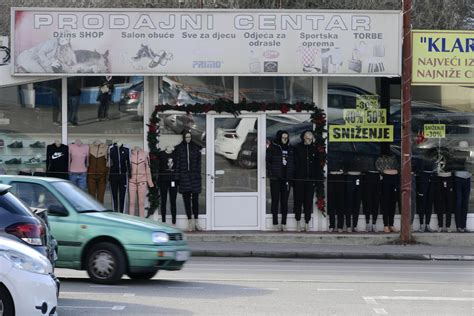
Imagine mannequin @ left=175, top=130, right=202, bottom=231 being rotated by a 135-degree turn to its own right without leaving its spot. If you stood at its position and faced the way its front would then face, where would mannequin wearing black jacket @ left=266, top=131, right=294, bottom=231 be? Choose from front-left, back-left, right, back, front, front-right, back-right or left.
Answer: back-right

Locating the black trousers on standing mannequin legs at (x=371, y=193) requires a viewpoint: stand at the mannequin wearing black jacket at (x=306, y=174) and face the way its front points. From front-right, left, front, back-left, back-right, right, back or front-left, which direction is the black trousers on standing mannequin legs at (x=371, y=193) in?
left

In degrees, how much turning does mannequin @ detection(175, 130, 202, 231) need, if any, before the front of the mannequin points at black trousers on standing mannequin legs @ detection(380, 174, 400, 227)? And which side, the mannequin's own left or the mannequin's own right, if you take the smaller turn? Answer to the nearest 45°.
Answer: approximately 90° to the mannequin's own left

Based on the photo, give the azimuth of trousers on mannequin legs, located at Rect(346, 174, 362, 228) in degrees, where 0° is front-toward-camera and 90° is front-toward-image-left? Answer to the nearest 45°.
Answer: approximately 0°

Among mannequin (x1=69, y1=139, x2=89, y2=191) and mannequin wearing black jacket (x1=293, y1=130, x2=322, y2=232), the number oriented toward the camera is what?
2

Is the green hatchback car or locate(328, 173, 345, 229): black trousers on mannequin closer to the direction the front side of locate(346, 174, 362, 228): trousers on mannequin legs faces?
the green hatchback car

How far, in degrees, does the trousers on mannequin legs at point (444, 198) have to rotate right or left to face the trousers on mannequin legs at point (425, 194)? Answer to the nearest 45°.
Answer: approximately 90° to its right

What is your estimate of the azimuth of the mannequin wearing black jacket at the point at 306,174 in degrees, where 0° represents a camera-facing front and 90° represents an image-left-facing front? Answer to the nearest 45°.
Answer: approximately 0°
